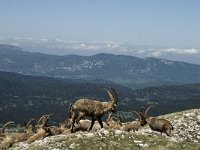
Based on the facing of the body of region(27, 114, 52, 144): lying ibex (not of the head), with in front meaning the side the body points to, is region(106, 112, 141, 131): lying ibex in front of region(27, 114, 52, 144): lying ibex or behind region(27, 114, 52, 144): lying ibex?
in front

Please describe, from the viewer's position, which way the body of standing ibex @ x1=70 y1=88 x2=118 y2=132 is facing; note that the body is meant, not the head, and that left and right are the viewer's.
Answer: facing to the right of the viewer
